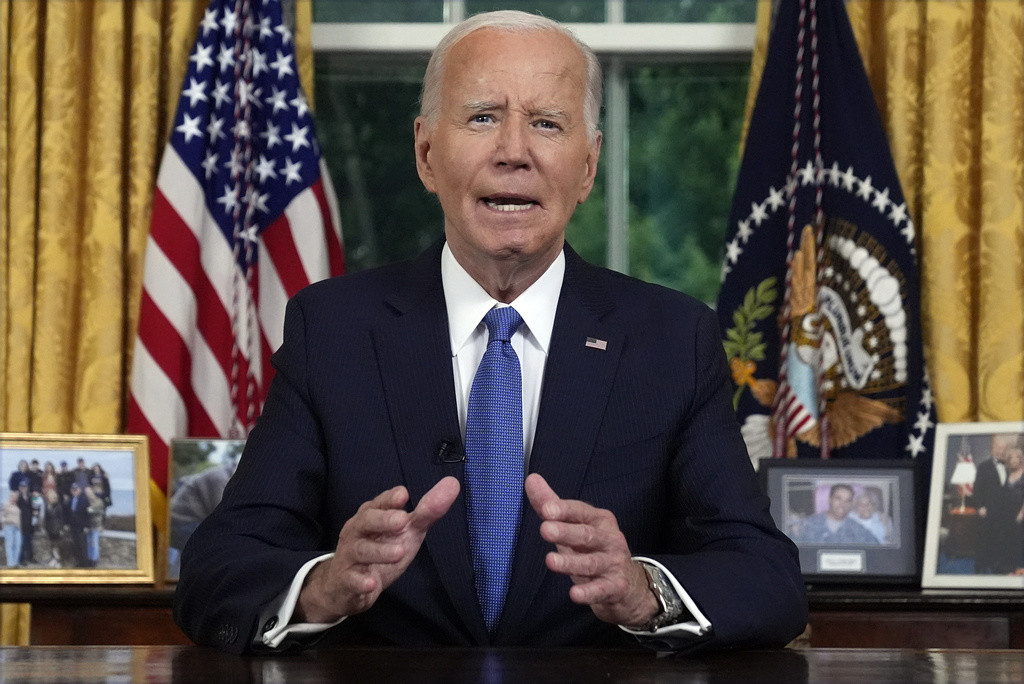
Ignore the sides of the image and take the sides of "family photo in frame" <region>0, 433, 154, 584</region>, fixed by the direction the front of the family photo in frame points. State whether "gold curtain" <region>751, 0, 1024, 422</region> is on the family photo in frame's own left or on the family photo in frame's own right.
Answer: on the family photo in frame's own left

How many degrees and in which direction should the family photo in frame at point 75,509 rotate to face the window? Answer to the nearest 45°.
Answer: approximately 90° to its left
